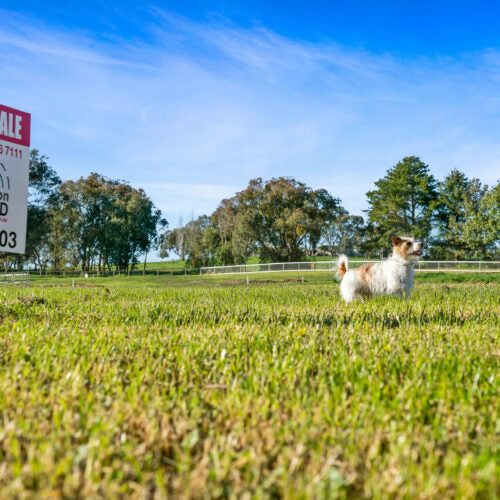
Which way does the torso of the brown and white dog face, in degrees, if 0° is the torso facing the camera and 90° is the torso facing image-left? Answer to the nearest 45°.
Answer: approximately 270°

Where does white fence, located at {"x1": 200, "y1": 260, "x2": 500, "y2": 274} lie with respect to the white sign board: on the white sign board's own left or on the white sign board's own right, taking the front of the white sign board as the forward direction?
on the white sign board's own left

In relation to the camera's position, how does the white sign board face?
facing the viewer and to the right of the viewer

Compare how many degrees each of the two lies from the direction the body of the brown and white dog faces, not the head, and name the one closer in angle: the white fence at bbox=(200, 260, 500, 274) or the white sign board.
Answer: the white fence

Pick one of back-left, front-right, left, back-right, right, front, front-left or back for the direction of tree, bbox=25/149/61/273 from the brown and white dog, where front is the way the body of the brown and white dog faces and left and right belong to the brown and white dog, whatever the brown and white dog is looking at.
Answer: back-left

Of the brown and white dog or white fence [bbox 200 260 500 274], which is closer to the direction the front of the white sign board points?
the brown and white dog

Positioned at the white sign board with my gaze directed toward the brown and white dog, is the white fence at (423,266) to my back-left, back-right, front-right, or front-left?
front-left

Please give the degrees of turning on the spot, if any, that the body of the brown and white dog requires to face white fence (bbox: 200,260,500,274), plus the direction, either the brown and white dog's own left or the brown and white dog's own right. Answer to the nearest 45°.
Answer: approximately 90° to the brown and white dog's own left

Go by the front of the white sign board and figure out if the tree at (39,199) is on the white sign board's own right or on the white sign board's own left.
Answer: on the white sign board's own left

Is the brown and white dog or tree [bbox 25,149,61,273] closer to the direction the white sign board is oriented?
the brown and white dog
